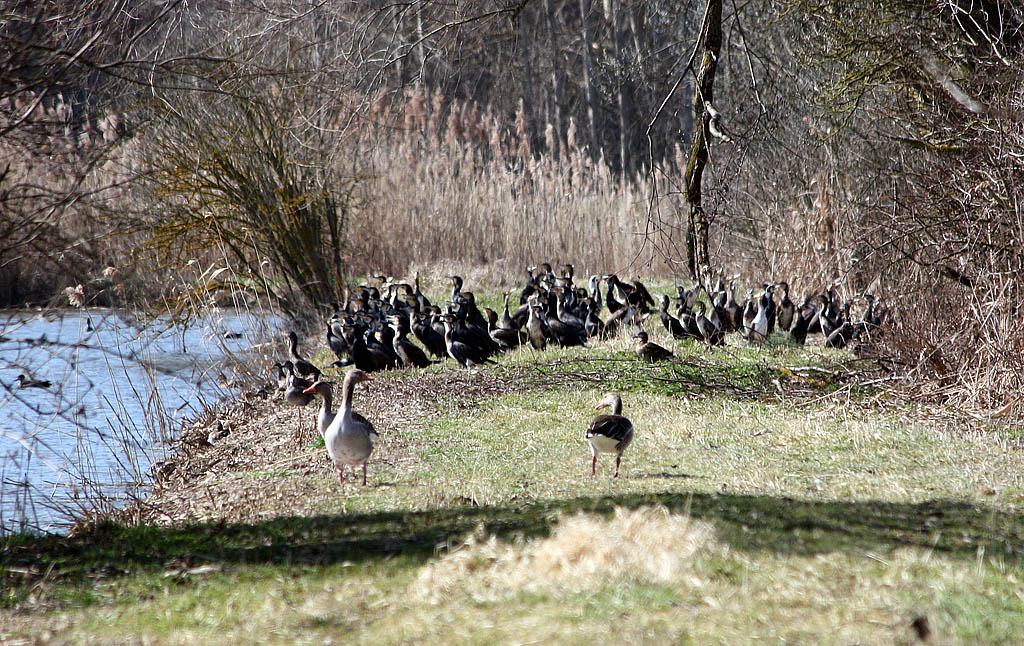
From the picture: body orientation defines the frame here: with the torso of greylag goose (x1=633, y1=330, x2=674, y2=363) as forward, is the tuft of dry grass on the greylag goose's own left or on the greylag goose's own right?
on the greylag goose's own left

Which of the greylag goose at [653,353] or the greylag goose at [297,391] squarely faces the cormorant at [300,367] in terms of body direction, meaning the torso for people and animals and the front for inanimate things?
the greylag goose at [653,353]

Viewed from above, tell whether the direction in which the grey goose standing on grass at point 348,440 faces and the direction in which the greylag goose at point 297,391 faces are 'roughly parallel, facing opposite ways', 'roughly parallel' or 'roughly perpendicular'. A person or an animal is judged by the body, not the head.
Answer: roughly perpendicular

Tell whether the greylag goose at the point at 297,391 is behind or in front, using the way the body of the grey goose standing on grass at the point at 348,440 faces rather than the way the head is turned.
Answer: behind

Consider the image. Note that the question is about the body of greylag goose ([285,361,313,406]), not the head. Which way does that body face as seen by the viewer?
to the viewer's left
